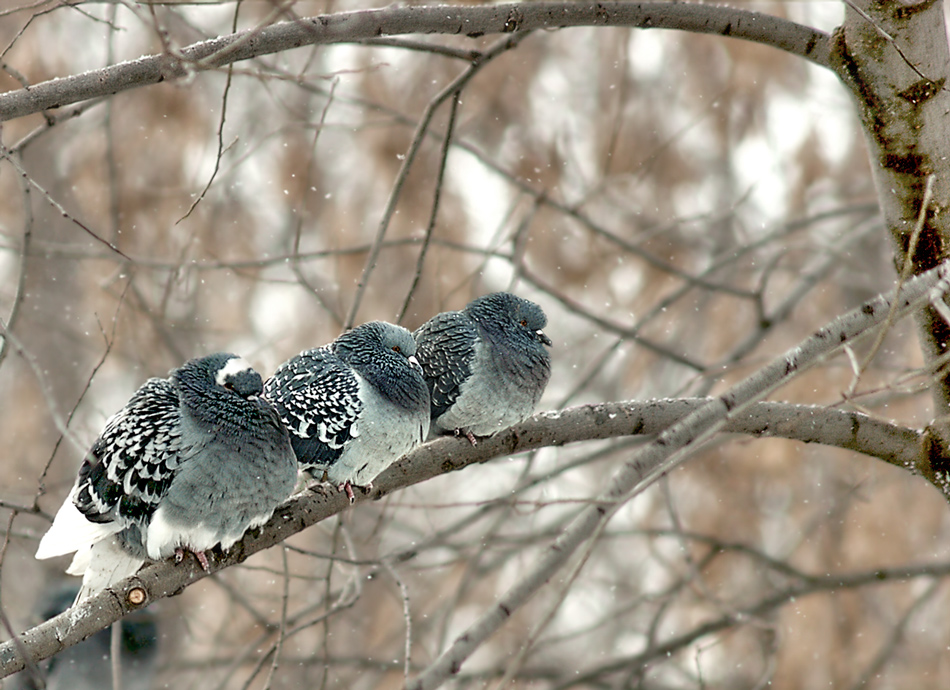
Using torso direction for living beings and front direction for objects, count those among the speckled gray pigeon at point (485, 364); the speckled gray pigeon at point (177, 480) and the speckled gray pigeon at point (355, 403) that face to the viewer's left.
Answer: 0

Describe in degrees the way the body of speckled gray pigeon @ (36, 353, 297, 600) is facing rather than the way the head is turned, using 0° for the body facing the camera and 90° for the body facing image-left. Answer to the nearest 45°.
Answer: approximately 315°

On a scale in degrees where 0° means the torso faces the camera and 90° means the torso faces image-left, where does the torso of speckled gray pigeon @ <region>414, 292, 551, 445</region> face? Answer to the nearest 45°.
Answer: approximately 315°

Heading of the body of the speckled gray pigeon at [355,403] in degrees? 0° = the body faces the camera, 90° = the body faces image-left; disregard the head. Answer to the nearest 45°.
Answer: approximately 315°

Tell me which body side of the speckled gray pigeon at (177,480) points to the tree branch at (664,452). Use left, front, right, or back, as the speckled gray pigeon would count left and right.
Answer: front

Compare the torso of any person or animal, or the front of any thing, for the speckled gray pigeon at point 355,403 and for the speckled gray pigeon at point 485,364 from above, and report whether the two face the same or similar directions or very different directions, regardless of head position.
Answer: same or similar directions

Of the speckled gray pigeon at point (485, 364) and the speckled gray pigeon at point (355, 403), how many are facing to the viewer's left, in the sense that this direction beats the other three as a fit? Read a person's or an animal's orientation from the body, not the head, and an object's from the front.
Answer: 0

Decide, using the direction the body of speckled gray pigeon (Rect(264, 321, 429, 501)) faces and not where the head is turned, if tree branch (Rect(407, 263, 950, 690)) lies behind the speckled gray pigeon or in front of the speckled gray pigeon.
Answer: in front
